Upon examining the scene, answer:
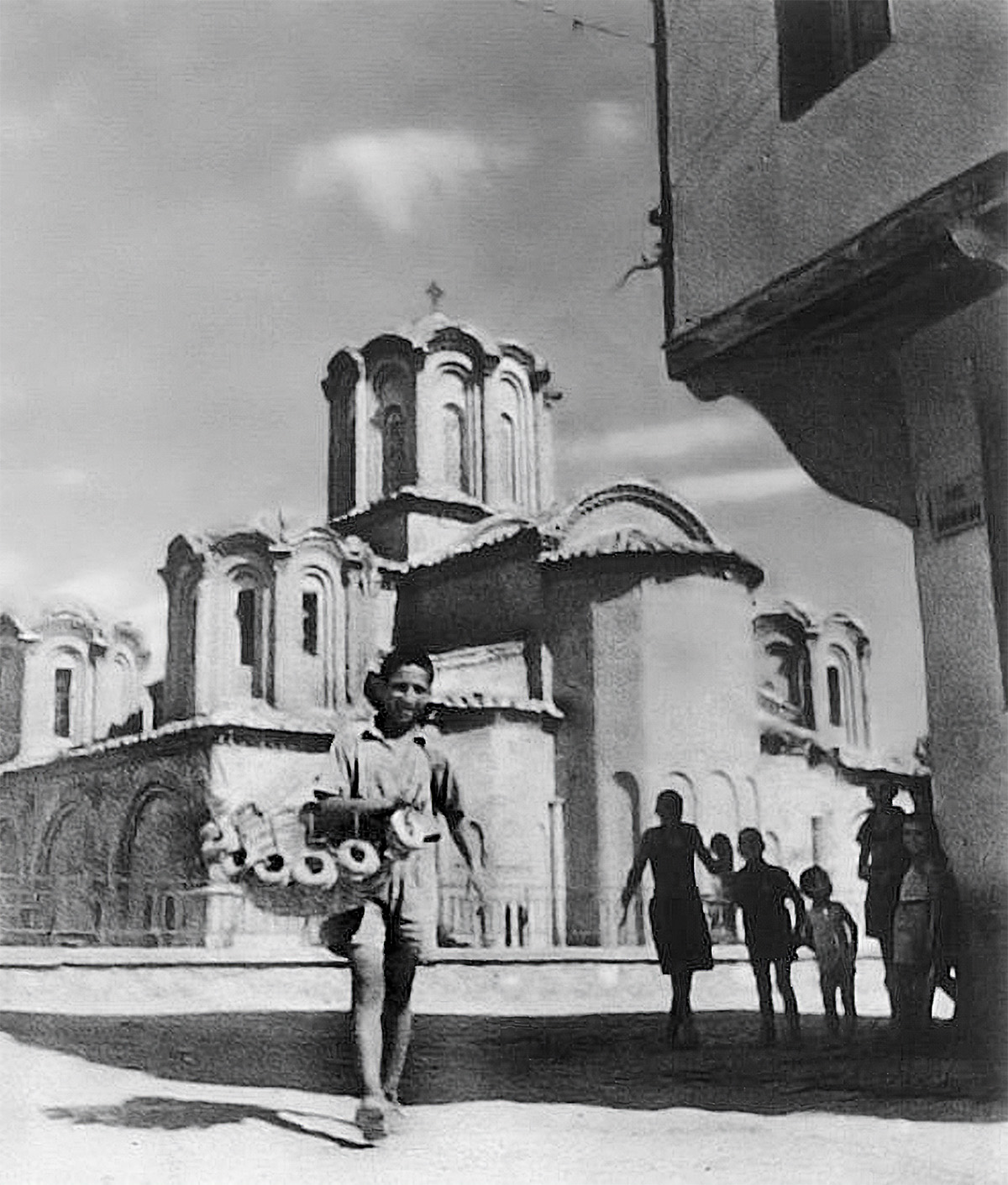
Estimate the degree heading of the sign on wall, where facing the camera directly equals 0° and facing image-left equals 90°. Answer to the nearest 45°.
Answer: approximately 45°

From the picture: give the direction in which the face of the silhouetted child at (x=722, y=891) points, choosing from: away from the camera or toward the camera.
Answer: toward the camera

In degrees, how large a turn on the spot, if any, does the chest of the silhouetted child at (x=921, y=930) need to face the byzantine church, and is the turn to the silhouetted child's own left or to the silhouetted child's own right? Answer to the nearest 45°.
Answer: approximately 90° to the silhouetted child's own right
